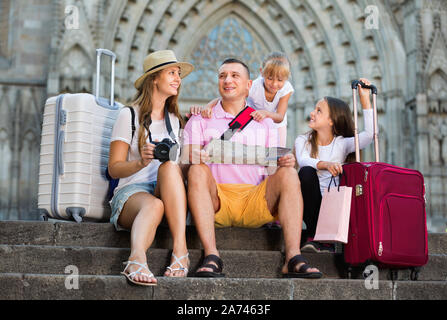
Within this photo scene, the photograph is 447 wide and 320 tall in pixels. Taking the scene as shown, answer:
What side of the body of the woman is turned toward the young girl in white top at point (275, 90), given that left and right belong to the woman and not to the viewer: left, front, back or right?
left

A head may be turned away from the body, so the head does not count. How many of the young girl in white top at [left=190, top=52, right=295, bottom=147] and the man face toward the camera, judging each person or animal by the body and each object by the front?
2

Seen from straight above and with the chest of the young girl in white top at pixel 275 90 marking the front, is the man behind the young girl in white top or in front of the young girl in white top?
in front

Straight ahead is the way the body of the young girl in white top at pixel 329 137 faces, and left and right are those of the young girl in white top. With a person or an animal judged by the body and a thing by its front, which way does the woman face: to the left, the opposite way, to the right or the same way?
to the left

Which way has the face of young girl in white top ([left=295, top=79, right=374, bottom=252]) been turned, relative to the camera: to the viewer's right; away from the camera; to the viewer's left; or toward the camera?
to the viewer's left

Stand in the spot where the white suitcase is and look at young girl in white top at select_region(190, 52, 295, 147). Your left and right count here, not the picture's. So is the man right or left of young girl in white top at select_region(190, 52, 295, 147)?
right

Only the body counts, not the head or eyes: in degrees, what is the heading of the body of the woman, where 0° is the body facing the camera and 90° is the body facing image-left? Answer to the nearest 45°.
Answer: approximately 315°

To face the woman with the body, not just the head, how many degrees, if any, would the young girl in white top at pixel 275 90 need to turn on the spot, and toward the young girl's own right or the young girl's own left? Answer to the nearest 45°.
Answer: approximately 45° to the young girl's own right

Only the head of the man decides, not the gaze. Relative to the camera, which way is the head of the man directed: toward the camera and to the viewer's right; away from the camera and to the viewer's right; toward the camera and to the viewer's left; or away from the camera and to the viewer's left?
toward the camera and to the viewer's left

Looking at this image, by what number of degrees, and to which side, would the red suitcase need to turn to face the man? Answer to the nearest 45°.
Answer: approximately 135° to its right
